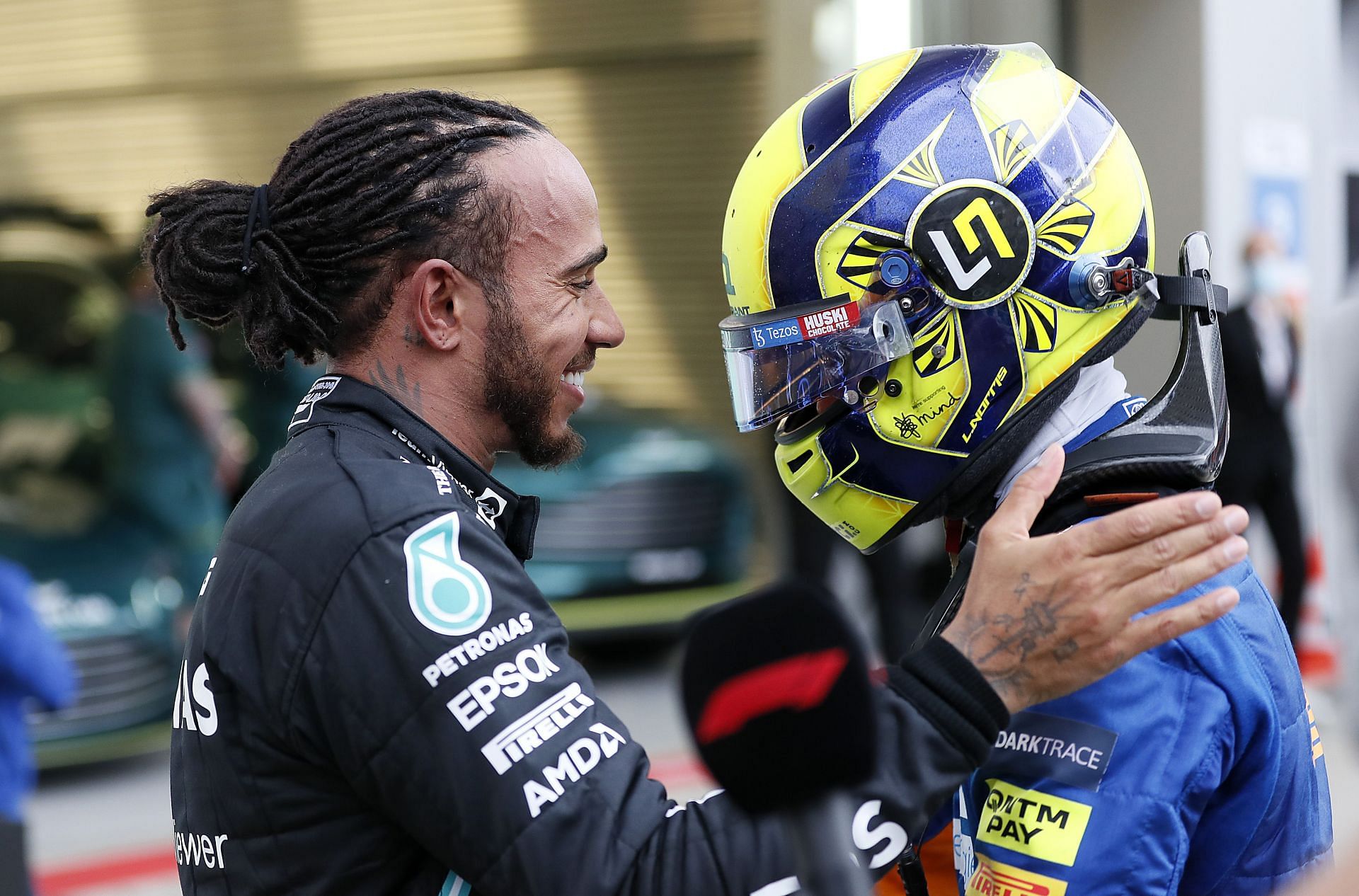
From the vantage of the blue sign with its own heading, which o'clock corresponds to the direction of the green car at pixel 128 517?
The green car is roughly at 2 o'clock from the blue sign.

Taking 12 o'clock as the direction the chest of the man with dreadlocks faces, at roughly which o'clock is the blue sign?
The blue sign is roughly at 10 o'clock from the man with dreadlocks.

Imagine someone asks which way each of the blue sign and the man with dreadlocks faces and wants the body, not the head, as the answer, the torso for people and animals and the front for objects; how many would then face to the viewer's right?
1

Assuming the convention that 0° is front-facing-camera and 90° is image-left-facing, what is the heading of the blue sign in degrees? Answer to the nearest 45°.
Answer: approximately 0°

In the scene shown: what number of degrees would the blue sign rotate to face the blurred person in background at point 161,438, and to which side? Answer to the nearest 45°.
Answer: approximately 45° to its right

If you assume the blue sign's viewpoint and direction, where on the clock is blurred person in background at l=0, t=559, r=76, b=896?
The blurred person in background is roughly at 1 o'clock from the blue sign.

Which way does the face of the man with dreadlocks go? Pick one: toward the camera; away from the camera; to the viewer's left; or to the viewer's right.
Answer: to the viewer's right

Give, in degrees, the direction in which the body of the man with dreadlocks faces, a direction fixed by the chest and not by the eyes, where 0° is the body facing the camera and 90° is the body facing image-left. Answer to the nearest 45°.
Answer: approximately 270°

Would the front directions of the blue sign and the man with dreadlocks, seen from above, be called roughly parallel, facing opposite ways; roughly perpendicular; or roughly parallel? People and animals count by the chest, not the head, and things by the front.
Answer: roughly perpendicular
